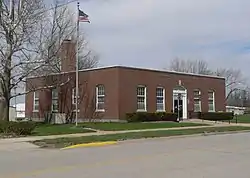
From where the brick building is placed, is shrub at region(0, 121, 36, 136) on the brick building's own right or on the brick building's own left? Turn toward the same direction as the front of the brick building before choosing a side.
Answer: on the brick building's own right

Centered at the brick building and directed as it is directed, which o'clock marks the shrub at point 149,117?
The shrub is roughly at 12 o'clock from the brick building.

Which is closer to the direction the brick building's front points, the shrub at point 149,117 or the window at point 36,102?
the shrub

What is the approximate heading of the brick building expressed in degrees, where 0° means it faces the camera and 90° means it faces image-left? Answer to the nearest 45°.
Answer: approximately 315°

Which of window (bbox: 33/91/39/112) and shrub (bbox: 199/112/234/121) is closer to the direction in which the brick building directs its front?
the shrub

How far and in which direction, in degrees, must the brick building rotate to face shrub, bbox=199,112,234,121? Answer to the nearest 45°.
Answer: approximately 45° to its left

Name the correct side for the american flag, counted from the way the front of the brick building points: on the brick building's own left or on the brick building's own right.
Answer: on the brick building's own right
